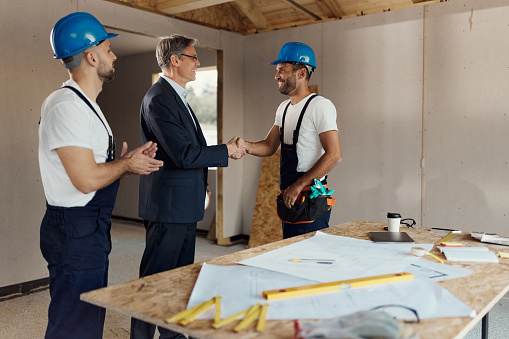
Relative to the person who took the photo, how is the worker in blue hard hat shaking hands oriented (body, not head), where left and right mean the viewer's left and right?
facing the viewer and to the left of the viewer

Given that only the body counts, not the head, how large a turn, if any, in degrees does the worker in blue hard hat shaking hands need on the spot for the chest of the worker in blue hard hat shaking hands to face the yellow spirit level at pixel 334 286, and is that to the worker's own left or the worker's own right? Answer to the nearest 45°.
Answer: approximately 45° to the worker's own left

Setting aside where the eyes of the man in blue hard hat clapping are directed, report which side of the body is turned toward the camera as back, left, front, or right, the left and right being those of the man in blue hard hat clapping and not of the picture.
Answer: right

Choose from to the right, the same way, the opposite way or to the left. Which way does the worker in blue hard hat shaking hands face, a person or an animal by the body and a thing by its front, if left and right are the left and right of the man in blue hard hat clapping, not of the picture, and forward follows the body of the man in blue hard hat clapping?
the opposite way

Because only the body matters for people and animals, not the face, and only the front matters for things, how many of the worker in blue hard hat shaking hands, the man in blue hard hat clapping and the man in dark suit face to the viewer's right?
2

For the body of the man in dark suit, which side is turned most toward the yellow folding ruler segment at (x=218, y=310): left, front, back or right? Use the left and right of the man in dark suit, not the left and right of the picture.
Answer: right

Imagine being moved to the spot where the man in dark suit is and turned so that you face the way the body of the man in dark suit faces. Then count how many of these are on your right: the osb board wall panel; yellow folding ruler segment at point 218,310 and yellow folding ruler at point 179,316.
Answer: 2

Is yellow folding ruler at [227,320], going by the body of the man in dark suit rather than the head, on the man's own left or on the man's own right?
on the man's own right

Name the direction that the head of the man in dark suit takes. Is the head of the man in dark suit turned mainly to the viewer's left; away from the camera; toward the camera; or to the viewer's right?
to the viewer's right

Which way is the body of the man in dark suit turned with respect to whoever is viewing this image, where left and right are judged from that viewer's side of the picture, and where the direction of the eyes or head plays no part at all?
facing to the right of the viewer

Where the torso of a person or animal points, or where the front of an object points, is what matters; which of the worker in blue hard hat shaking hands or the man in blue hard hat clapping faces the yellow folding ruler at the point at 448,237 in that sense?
the man in blue hard hat clapping

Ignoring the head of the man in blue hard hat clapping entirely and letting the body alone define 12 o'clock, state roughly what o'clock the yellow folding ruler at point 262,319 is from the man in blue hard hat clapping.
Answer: The yellow folding ruler is roughly at 2 o'clock from the man in blue hard hat clapping.

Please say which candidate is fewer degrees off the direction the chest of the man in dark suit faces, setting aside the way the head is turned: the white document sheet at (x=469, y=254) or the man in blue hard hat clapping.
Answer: the white document sheet

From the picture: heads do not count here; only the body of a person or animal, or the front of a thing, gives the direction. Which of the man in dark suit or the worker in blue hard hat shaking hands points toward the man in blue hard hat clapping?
the worker in blue hard hat shaking hands

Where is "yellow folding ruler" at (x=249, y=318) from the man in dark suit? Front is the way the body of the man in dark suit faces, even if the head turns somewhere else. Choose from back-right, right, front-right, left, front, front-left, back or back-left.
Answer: right

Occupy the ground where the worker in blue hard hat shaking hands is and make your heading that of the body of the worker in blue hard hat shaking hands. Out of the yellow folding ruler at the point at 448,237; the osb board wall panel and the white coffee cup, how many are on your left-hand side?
2

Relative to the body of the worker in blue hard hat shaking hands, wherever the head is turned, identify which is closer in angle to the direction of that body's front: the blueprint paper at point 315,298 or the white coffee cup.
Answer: the blueprint paper
